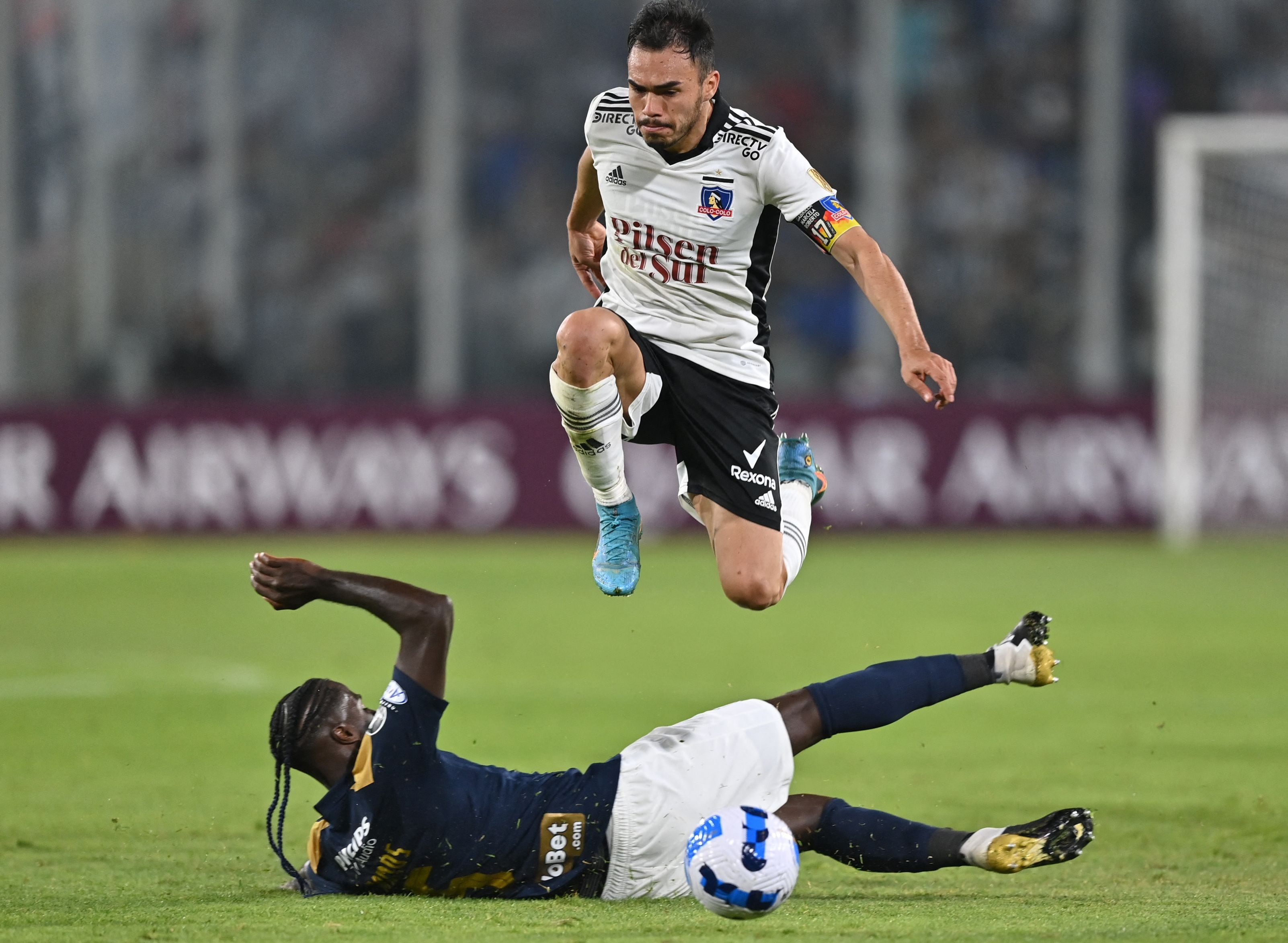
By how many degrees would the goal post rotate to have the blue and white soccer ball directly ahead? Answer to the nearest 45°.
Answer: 0° — it already faces it

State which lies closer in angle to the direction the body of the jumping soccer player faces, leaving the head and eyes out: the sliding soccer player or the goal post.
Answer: the sliding soccer player

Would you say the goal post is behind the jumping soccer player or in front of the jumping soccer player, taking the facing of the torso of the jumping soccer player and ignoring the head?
behind

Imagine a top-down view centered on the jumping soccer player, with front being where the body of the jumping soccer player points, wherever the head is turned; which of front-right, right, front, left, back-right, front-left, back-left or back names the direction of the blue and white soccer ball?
front-left

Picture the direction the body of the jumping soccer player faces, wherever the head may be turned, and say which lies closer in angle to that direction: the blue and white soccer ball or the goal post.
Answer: the blue and white soccer ball

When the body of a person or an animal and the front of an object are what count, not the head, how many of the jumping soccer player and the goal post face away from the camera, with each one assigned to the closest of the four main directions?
0

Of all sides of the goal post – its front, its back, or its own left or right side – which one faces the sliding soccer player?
front

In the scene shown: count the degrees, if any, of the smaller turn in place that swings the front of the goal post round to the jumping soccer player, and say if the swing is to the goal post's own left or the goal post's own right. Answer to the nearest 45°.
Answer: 0° — it already faces them
